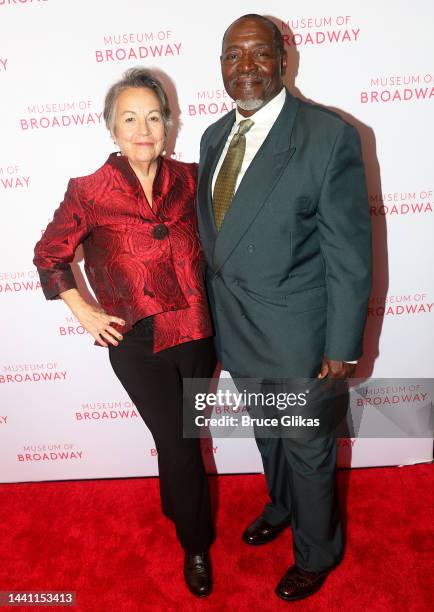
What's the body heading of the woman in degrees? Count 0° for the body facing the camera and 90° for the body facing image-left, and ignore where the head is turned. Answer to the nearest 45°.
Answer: approximately 0°

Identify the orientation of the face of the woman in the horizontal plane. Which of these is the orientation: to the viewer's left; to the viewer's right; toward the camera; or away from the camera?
toward the camera

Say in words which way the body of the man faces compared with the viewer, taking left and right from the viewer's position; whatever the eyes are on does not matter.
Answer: facing the viewer and to the left of the viewer

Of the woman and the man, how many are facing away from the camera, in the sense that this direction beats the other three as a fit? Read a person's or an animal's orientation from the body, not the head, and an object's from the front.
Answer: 0
